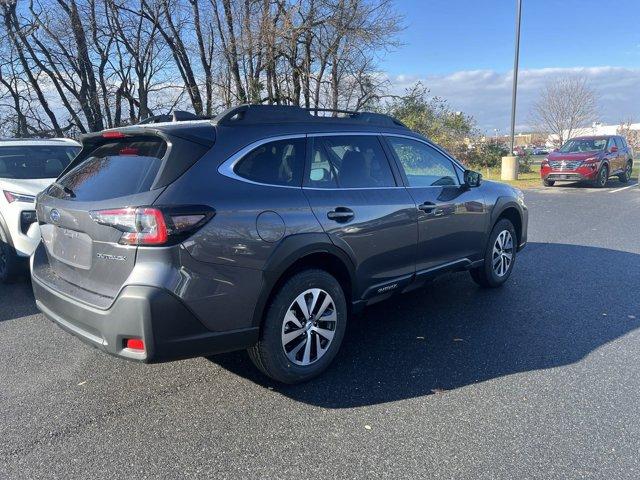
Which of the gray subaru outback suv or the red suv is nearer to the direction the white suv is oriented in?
the gray subaru outback suv

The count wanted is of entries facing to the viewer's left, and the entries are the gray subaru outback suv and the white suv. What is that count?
0

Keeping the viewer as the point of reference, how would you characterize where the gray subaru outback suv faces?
facing away from the viewer and to the right of the viewer

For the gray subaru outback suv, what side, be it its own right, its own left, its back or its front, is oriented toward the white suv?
left

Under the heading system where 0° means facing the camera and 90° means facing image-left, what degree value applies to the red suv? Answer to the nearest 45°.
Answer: approximately 45°

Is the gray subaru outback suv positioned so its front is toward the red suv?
yes

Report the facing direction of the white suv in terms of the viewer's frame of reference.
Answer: facing the viewer and to the right of the viewer

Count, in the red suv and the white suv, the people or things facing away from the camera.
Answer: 0

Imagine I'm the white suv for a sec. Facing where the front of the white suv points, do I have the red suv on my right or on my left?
on my left

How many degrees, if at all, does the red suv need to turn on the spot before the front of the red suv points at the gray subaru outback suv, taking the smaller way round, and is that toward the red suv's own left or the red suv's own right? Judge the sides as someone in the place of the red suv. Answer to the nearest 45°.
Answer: approximately 45° to the red suv's own left
